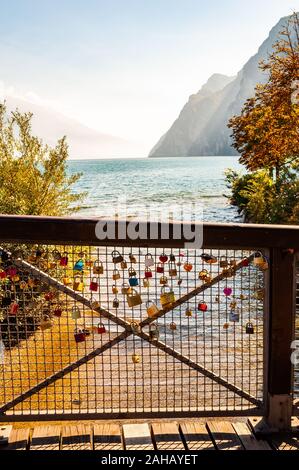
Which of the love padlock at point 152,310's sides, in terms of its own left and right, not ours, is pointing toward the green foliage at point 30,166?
back

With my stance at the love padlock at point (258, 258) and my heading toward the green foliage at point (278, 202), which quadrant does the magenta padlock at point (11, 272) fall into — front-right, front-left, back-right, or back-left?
back-left

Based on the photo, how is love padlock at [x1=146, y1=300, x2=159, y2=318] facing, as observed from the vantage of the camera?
facing the viewer

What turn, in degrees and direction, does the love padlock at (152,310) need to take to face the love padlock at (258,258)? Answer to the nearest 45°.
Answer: approximately 90° to its left

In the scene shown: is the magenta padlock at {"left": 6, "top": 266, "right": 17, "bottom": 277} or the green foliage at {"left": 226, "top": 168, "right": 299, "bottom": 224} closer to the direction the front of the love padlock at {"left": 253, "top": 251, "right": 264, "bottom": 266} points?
the magenta padlock

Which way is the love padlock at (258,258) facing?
toward the camera

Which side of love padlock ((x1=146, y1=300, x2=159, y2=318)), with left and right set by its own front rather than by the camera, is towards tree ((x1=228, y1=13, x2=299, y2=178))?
back

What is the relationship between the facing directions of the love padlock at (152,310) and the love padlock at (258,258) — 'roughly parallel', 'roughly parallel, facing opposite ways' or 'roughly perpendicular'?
roughly parallel

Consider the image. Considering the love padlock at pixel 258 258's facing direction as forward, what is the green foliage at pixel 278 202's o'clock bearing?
The green foliage is roughly at 6 o'clock from the love padlock.

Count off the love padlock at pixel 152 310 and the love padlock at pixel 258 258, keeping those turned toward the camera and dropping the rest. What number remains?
2

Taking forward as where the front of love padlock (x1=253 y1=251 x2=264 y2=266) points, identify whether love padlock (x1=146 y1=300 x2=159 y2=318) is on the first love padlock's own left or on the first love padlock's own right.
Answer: on the first love padlock's own right
